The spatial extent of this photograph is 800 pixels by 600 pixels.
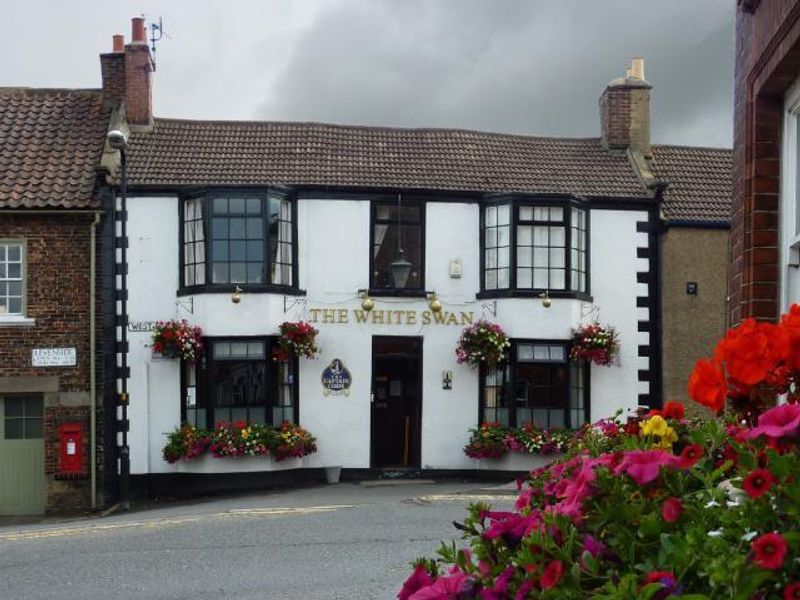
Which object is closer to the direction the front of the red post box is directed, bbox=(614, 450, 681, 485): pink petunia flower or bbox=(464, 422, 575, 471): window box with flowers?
the pink petunia flower

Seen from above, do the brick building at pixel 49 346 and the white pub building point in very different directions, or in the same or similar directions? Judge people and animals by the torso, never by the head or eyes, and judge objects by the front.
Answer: same or similar directions

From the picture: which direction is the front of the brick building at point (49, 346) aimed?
toward the camera

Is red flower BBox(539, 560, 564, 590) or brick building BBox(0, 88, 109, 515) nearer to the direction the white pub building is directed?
the red flower

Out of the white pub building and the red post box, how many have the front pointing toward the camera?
2

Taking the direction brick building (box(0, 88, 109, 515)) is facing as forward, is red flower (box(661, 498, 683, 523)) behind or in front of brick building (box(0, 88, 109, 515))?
in front

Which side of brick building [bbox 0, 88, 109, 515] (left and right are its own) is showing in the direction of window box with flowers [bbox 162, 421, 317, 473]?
left

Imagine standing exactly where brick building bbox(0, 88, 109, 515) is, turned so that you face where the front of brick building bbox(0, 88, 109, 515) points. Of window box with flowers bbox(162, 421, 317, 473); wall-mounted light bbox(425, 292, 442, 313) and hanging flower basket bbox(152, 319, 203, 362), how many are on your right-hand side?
0

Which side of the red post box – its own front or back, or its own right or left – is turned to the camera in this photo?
front

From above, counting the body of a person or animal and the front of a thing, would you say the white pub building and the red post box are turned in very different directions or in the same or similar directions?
same or similar directions

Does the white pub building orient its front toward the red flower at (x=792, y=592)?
yes

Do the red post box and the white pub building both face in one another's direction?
no

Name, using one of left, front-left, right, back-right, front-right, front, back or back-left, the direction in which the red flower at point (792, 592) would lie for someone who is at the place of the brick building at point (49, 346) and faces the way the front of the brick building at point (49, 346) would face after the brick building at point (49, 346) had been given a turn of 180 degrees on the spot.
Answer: back

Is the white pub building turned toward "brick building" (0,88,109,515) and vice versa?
no

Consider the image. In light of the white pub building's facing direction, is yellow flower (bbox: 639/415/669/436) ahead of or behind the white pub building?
ahead

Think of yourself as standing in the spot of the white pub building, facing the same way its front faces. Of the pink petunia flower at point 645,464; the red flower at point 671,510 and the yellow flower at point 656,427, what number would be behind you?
0

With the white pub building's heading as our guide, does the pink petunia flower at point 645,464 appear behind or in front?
in front
